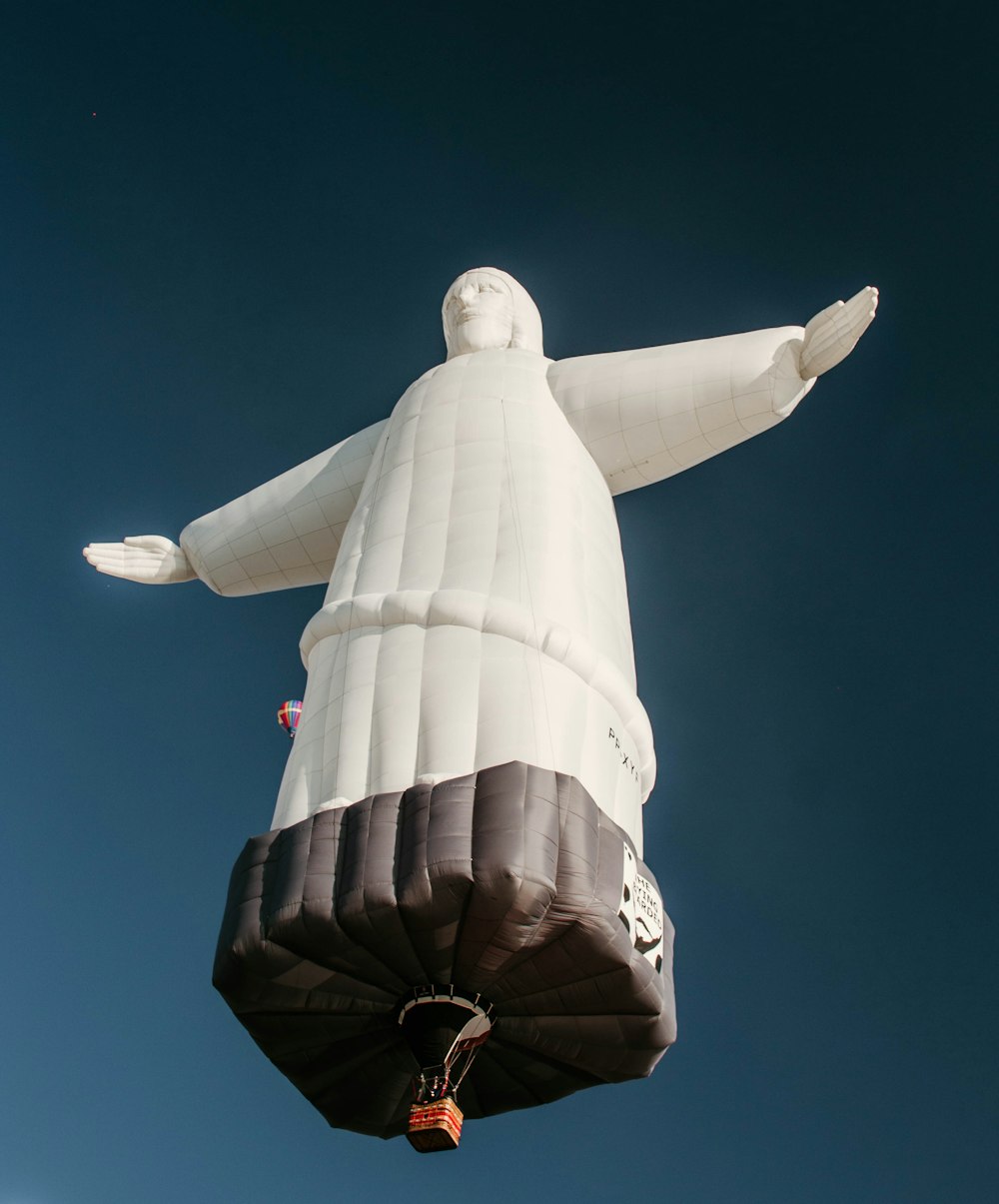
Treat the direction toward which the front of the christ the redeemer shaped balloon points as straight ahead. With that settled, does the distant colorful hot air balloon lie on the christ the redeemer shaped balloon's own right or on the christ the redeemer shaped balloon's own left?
on the christ the redeemer shaped balloon's own right

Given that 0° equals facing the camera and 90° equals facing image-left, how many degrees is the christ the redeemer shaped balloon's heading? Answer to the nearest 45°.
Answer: approximately 45°
